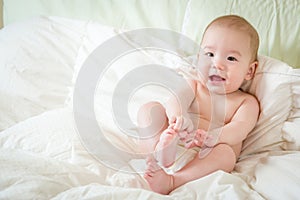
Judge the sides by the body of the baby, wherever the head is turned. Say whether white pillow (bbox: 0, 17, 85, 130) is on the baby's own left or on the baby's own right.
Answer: on the baby's own right

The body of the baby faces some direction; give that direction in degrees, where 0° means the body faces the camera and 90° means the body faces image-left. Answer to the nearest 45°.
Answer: approximately 45°
